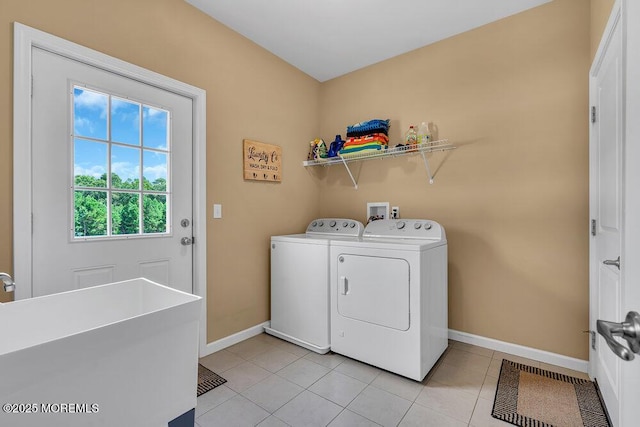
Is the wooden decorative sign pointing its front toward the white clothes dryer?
yes

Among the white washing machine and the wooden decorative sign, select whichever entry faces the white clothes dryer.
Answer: the wooden decorative sign

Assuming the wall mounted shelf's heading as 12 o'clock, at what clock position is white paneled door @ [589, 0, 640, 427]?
The white paneled door is roughly at 9 o'clock from the wall mounted shelf.

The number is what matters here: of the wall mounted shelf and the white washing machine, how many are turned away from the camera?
0

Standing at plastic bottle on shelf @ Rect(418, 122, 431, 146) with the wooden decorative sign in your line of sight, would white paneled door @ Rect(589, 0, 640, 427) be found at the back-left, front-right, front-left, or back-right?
back-left

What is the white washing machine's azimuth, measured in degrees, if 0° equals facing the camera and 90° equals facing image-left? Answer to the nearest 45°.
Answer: approximately 45°

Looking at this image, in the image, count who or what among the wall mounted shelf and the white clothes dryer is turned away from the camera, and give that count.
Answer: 0

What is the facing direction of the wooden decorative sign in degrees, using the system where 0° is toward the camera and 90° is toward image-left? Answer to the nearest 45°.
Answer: approximately 315°
